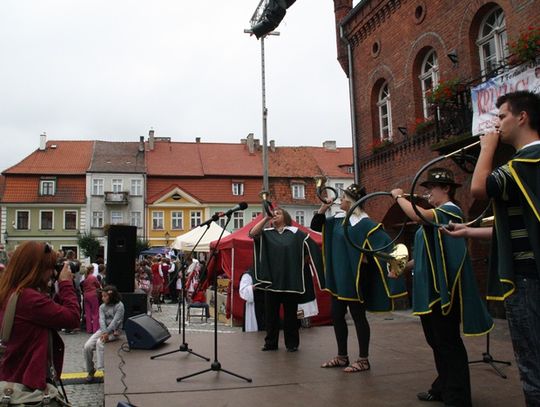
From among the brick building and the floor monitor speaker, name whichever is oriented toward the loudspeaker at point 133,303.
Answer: the brick building

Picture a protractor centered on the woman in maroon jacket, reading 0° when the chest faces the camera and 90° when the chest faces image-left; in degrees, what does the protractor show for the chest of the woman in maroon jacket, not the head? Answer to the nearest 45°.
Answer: approximately 270°

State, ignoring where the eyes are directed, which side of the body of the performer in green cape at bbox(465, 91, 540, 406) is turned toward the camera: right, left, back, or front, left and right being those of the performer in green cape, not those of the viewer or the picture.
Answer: left

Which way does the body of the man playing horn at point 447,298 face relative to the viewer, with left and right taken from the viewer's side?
facing to the left of the viewer

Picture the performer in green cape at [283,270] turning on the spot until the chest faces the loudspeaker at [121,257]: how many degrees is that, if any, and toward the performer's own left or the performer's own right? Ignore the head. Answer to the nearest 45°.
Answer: approximately 90° to the performer's own right

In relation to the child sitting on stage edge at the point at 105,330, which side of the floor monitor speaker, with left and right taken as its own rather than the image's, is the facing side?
back

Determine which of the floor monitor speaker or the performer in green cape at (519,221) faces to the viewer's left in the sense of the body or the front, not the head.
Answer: the performer in green cape

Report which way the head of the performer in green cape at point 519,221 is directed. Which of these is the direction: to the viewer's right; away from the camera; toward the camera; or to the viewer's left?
to the viewer's left

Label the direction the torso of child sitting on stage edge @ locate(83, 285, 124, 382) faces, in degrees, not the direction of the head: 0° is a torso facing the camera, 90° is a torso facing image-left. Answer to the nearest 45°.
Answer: approximately 45°

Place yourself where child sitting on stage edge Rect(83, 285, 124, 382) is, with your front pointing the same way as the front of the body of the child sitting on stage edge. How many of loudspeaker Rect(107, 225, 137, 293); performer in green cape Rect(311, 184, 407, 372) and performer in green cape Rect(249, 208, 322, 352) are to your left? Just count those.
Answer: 2

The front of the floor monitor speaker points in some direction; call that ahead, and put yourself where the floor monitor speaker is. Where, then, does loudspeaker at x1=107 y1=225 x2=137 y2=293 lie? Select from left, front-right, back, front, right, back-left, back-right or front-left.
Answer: back-left
